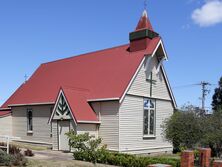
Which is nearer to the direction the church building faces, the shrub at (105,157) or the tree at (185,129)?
the shrub

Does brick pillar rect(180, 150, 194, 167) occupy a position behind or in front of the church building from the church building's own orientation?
in front

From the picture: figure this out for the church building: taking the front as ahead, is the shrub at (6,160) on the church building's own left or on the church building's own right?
on the church building's own right

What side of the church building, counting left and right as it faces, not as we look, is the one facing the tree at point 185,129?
left
